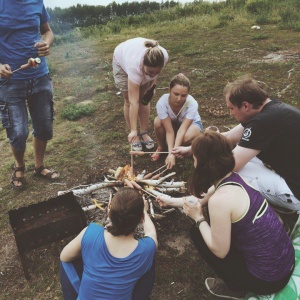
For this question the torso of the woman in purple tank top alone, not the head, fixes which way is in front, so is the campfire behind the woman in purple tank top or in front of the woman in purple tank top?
in front

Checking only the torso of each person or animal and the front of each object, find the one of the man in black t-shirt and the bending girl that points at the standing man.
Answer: the man in black t-shirt

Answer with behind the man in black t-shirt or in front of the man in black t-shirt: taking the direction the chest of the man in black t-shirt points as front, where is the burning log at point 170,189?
in front

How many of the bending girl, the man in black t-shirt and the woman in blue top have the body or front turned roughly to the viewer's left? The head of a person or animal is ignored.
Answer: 1

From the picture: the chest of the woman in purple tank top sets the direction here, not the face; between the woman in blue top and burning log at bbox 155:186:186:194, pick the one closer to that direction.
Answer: the burning log

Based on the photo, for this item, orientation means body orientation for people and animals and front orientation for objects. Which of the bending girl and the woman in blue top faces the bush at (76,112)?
the woman in blue top

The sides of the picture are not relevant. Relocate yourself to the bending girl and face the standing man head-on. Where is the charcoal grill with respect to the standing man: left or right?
left

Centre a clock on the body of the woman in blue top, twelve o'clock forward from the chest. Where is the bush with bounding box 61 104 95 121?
The bush is roughly at 12 o'clock from the woman in blue top.

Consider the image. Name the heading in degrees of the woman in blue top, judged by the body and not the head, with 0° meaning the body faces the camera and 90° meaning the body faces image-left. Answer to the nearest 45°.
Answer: approximately 180°

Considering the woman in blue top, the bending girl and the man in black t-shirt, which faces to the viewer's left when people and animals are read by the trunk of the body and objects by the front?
the man in black t-shirt

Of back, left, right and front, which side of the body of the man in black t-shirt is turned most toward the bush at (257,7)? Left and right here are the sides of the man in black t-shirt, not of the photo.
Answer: right

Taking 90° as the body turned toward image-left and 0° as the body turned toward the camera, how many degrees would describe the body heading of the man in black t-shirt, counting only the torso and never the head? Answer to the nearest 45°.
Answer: approximately 90°

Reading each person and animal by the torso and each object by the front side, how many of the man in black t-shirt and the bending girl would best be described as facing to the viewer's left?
1

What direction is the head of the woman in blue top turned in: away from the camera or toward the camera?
away from the camera
